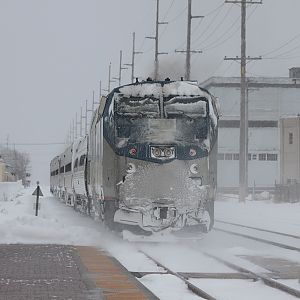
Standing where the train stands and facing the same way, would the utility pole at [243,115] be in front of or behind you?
behind

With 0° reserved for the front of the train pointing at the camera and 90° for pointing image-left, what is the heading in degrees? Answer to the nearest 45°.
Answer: approximately 0°

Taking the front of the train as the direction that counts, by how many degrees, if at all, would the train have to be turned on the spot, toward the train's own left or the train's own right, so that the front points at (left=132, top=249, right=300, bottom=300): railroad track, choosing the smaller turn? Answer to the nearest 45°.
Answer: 0° — it already faces it

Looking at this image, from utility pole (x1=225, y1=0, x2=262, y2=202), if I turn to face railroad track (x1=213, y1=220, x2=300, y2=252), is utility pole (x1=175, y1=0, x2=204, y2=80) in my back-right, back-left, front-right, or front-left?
back-right

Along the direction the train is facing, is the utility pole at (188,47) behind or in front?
behind

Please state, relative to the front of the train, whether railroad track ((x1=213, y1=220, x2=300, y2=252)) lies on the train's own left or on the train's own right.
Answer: on the train's own left
